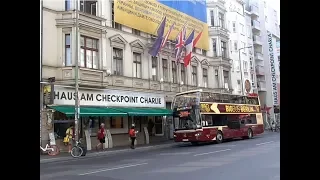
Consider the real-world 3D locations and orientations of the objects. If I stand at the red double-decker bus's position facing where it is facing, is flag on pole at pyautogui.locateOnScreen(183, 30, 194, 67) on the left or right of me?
on my right

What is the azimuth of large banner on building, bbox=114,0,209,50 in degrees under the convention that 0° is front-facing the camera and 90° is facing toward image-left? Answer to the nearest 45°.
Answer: approximately 315°

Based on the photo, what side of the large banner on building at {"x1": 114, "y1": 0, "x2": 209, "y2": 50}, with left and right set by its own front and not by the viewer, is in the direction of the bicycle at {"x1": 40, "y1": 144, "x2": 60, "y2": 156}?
right

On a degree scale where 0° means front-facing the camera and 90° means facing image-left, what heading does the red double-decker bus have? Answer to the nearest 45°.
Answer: approximately 45°

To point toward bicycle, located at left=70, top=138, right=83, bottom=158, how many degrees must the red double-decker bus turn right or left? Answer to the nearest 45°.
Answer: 0° — it already faces it

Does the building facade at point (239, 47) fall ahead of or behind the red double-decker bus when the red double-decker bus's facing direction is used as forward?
behind

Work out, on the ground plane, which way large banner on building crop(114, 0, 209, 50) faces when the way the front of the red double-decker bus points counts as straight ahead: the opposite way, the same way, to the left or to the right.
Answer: to the left

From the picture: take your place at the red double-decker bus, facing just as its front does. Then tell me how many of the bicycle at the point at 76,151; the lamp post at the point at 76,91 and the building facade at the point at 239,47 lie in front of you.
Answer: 2

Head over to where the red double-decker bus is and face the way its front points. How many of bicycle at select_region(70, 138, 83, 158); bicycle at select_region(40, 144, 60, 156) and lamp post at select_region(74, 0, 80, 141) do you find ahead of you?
3

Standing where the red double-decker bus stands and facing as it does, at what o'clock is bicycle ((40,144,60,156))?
The bicycle is roughly at 12 o'clock from the red double-decker bus.

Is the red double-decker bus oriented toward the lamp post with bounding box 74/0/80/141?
yes
